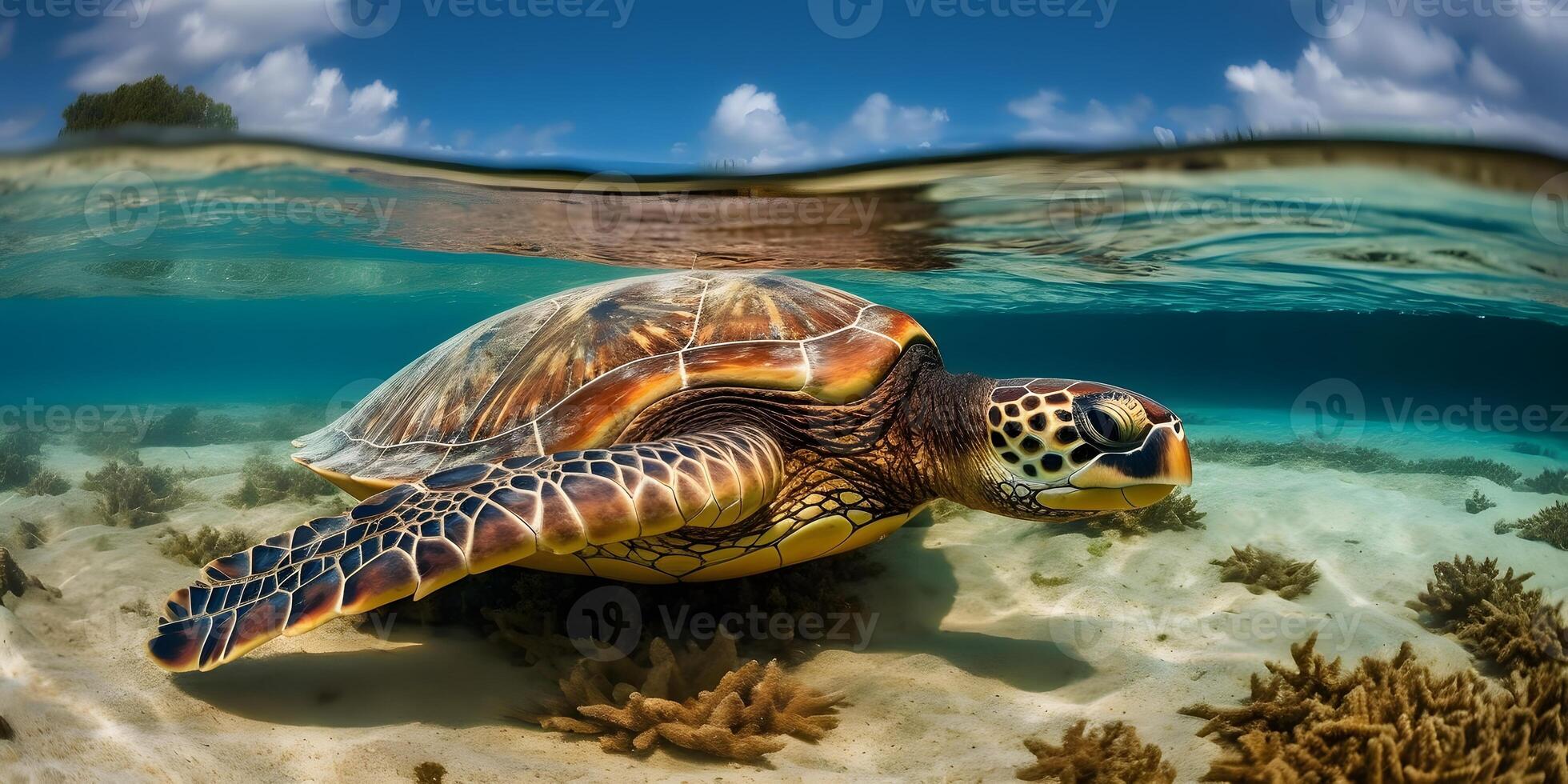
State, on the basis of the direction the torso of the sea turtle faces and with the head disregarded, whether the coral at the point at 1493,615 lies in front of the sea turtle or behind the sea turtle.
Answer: in front

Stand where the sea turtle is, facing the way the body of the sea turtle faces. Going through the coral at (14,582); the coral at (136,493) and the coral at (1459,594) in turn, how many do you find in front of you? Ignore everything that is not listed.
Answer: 1

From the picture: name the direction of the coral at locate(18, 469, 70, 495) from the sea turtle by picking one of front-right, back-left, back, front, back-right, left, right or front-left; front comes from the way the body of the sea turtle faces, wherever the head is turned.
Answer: back-left

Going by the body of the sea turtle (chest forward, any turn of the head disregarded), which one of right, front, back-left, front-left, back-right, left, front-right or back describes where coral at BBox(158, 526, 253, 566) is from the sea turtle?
back-left

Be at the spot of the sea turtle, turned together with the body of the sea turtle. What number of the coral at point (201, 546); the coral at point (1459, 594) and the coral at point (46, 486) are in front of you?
1

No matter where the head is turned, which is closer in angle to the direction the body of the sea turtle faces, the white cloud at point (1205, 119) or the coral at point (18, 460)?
the white cloud

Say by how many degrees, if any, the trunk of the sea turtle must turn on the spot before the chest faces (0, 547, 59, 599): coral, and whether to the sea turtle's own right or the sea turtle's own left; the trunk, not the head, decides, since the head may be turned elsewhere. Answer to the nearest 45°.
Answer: approximately 180°

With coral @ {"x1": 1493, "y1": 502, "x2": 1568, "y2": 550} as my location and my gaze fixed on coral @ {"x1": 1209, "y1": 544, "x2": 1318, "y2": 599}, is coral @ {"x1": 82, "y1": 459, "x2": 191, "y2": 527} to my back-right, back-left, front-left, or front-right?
front-right

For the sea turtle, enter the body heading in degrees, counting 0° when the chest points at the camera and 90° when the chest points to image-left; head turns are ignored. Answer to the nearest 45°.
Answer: approximately 270°
